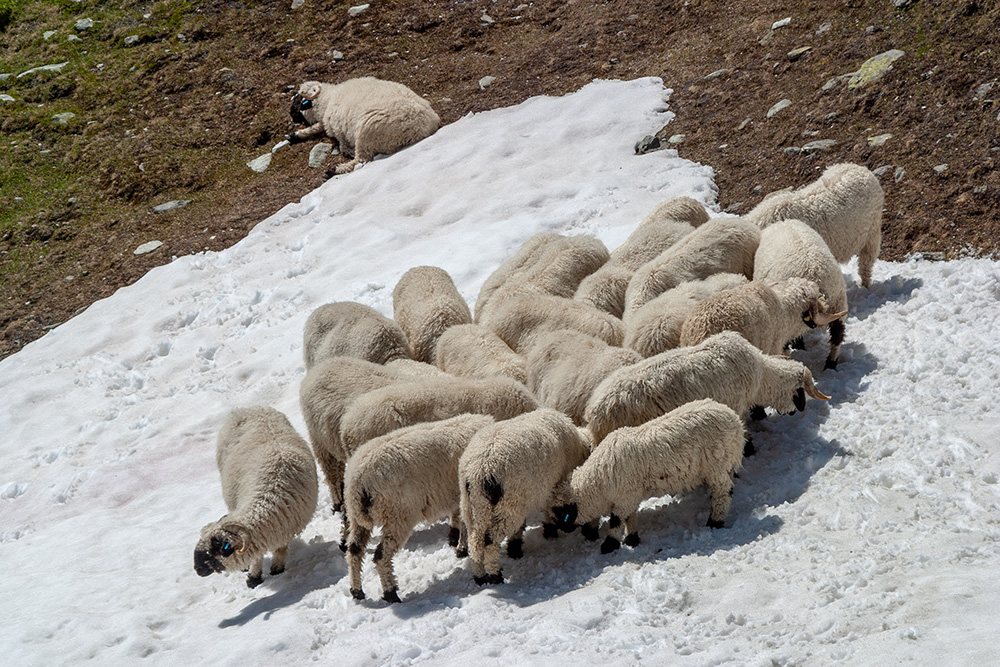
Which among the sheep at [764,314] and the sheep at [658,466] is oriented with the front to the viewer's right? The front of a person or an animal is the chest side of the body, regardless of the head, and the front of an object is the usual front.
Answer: the sheep at [764,314]

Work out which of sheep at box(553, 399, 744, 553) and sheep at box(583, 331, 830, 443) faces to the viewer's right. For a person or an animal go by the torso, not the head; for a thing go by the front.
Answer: sheep at box(583, 331, 830, 443)

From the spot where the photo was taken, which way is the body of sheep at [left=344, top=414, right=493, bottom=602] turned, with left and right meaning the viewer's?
facing away from the viewer and to the right of the viewer

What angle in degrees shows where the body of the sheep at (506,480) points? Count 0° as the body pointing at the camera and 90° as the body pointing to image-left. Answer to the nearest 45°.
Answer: approximately 225°

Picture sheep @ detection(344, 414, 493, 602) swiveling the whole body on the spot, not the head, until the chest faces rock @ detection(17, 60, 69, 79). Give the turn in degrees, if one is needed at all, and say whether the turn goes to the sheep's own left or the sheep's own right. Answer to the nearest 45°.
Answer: approximately 45° to the sheep's own left

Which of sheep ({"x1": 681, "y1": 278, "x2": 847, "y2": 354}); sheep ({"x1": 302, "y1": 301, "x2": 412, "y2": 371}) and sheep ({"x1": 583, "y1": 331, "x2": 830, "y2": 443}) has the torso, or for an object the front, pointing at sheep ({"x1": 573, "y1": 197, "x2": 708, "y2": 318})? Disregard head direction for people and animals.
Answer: sheep ({"x1": 302, "y1": 301, "x2": 412, "y2": 371})

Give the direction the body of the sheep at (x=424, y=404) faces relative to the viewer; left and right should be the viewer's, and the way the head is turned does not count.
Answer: facing to the right of the viewer

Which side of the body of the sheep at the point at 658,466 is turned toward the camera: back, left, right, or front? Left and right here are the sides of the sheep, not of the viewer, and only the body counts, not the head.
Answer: left

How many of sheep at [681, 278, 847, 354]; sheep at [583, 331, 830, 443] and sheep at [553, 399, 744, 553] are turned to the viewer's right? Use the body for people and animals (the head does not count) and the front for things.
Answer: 2

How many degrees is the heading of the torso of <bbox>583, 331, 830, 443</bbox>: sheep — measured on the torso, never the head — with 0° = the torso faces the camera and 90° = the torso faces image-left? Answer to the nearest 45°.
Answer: approximately 270°

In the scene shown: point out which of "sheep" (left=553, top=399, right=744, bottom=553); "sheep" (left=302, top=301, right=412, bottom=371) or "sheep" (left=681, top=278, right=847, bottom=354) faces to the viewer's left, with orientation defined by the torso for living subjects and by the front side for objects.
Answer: "sheep" (left=553, top=399, right=744, bottom=553)

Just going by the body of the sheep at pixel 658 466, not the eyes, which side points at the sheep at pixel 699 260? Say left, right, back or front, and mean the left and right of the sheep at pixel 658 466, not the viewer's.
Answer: right

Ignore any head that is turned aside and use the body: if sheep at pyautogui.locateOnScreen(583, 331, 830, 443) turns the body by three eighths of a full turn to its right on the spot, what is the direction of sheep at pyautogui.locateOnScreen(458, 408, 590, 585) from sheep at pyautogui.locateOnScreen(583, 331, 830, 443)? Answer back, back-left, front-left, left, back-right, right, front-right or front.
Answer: front

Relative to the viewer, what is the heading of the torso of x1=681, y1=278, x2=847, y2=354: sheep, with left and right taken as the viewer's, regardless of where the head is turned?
facing to the right of the viewer

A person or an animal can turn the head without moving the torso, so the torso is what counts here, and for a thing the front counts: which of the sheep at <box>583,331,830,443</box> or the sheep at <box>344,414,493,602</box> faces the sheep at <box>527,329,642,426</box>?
the sheep at <box>344,414,493,602</box>
